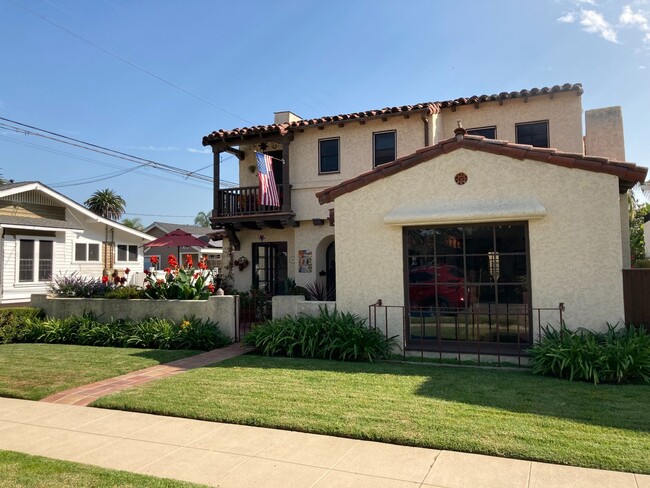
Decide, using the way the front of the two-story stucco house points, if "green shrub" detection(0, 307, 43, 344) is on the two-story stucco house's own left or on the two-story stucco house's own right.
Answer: on the two-story stucco house's own right

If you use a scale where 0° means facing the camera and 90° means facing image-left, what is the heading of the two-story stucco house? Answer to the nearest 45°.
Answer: approximately 0°

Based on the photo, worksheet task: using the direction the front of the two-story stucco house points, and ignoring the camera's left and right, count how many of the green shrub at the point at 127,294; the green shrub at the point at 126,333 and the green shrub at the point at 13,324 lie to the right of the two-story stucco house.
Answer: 3

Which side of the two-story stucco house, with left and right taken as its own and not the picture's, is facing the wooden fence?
left

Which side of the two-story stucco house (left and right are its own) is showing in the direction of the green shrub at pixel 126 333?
right

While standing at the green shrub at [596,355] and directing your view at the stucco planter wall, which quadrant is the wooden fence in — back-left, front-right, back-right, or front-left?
back-right

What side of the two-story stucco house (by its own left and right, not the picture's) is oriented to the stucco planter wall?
right

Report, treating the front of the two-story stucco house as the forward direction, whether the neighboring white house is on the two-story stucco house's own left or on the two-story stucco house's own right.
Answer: on the two-story stucco house's own right

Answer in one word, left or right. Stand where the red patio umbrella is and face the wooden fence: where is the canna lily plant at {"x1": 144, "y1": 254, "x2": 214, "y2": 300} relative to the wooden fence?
right
